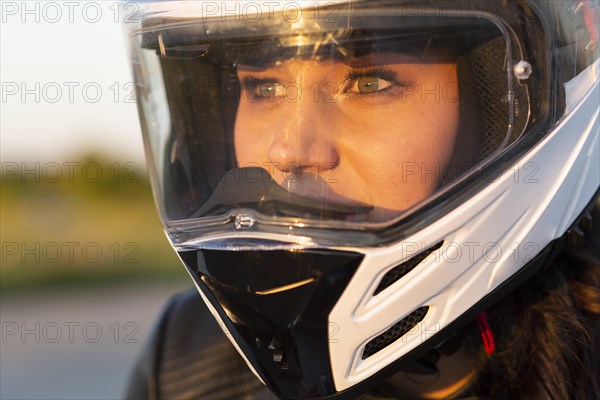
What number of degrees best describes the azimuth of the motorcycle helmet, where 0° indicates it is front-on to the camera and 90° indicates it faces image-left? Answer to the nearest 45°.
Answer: approximately 45°
